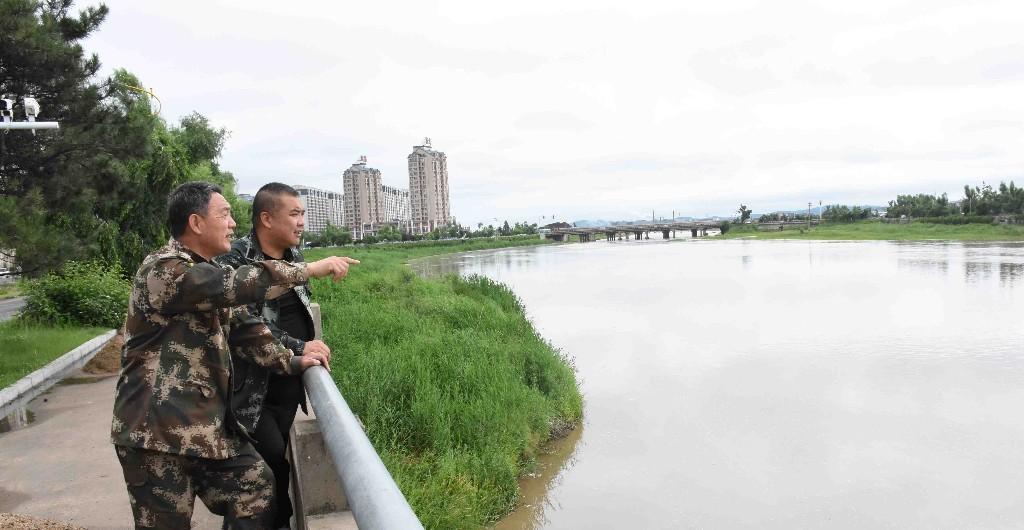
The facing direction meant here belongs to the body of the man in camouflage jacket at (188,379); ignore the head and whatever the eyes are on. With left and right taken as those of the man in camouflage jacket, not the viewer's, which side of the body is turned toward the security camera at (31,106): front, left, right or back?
left

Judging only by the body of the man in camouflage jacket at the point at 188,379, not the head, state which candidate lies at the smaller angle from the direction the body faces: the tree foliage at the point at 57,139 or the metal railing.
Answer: the metal railing

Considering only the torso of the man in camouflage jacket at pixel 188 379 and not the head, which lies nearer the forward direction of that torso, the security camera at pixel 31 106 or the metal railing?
the metal railing

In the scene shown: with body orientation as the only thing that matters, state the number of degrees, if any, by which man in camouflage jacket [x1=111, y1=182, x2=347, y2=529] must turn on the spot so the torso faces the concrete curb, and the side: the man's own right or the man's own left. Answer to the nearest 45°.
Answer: approximately 90° to the man's own left

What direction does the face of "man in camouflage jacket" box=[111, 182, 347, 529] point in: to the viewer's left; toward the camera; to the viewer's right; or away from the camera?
to the viewer's right

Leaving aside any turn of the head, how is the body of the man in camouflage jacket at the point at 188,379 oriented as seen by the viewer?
to the viewer's right

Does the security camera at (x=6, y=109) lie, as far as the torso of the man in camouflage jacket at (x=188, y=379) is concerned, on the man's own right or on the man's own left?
on the man's own left
